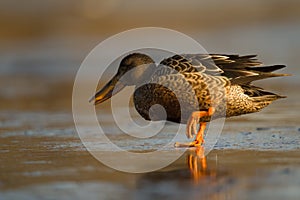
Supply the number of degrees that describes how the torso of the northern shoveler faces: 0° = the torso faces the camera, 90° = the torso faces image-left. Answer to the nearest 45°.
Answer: approximately 90°
